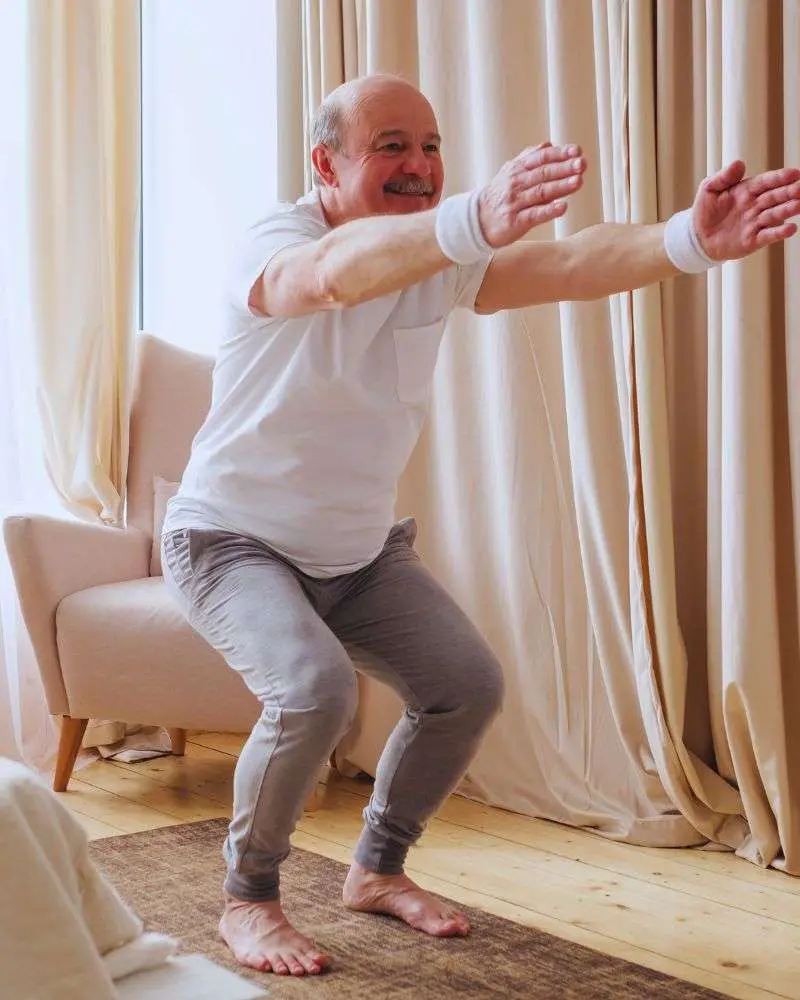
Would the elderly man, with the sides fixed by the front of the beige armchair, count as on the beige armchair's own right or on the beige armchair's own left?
on the beige armchair's own left

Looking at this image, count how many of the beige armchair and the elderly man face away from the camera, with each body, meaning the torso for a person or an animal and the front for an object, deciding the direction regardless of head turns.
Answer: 0

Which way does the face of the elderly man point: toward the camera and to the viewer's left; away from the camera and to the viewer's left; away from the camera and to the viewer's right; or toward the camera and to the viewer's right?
toward the camera and to the viewer's right

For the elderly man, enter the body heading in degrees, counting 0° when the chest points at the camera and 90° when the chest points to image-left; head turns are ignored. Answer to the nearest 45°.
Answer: approximately 315°

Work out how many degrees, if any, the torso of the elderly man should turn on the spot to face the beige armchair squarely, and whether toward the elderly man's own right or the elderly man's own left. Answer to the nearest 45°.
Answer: approximately 180°
